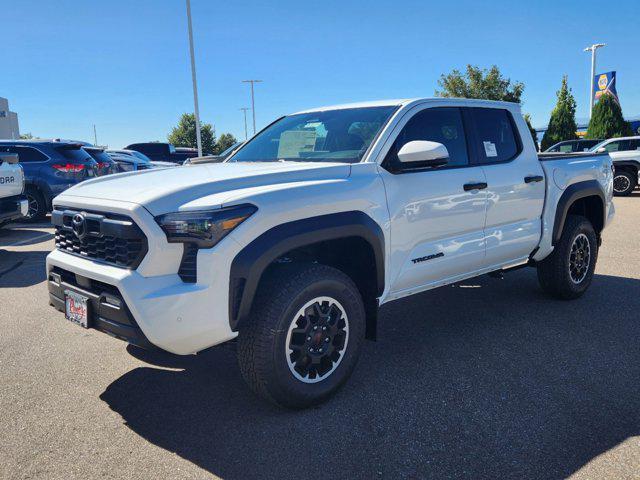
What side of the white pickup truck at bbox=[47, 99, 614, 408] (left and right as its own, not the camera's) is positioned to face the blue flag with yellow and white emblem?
back

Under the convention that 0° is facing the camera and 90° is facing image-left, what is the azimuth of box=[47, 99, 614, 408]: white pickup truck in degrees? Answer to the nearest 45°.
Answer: approximately 45°

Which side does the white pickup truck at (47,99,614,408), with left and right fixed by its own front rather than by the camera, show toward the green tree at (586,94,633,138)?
back

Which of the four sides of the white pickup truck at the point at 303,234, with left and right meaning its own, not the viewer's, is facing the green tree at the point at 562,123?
back
